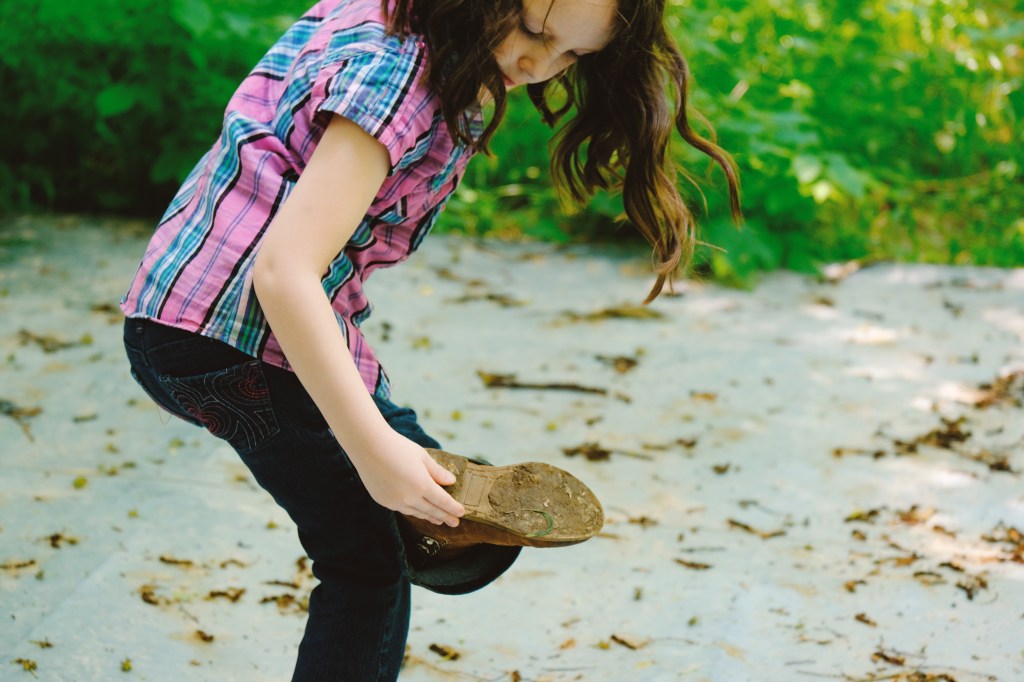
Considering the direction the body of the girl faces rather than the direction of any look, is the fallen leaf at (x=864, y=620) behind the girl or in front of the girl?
in front

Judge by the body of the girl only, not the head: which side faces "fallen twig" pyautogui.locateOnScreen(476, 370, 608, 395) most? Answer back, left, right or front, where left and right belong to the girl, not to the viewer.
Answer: left

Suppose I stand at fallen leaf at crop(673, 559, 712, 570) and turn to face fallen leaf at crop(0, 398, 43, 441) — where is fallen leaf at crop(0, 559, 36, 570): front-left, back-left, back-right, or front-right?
front-left

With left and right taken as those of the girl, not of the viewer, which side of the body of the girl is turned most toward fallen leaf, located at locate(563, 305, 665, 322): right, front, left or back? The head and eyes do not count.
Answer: left

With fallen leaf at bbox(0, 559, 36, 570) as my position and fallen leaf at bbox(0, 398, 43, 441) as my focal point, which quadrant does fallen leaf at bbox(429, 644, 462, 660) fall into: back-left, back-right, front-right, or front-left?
back-right

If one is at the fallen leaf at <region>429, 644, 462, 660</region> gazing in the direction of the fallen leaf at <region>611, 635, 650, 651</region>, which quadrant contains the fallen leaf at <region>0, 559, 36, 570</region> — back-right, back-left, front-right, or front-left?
back-left

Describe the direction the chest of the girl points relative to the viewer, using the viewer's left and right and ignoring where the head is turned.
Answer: facing to the right of the viewer

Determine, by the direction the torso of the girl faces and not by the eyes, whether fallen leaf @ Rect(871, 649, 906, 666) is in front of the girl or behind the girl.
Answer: in front

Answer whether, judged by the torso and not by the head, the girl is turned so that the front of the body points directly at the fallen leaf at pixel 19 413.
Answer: no

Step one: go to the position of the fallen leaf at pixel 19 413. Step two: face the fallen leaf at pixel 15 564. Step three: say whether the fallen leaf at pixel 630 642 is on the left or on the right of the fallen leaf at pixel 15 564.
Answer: left
